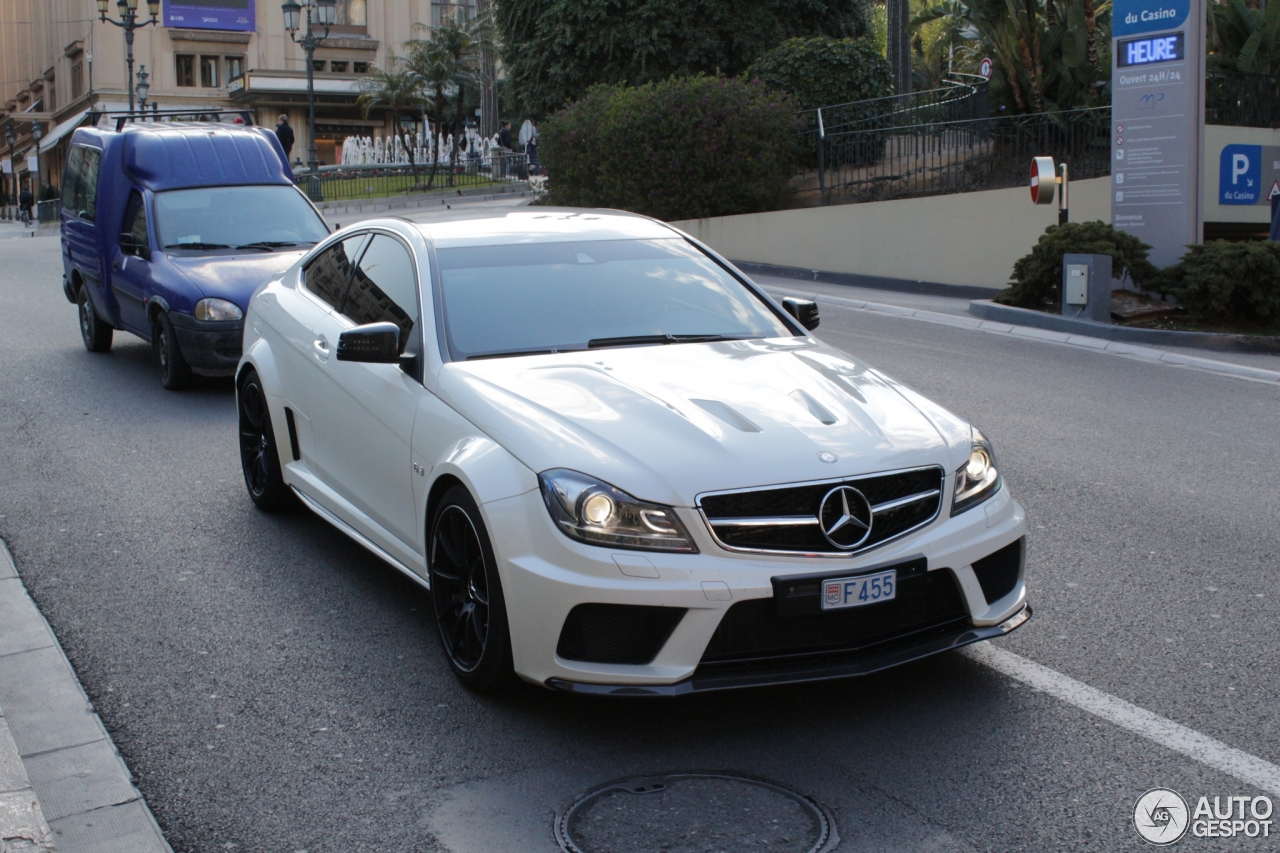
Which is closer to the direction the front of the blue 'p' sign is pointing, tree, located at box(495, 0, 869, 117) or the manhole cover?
the manhole cover

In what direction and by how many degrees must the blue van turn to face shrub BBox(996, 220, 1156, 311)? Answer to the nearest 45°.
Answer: approximately 45° to its left

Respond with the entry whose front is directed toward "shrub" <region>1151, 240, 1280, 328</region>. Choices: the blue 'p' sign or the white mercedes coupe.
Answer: the blue 'p' sign

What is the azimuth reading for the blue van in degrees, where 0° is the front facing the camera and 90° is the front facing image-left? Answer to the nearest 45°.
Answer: approximately 315°

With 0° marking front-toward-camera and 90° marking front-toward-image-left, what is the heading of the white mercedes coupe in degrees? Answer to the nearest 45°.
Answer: approximately 315°

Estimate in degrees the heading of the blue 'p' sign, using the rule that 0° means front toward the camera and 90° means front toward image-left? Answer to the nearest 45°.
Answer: approximately 0°
